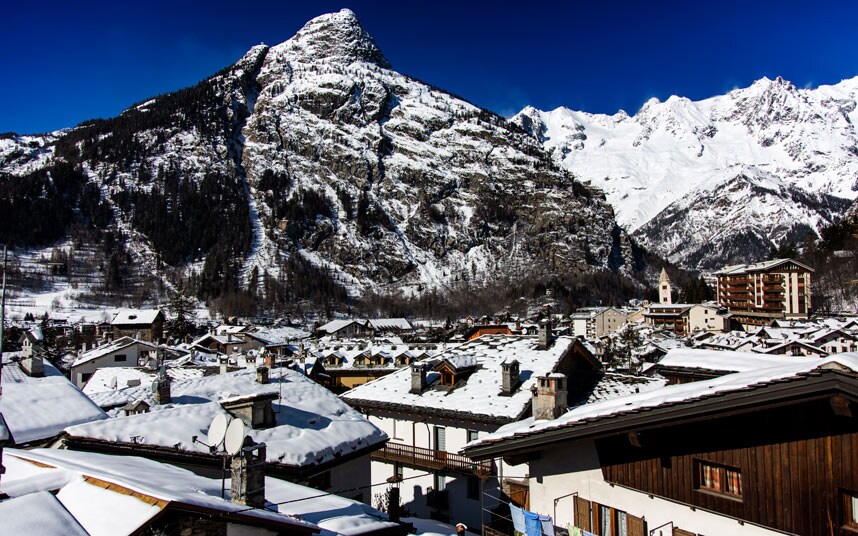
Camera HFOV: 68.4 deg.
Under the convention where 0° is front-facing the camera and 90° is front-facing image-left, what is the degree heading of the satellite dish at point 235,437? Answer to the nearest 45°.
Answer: approximately 45°

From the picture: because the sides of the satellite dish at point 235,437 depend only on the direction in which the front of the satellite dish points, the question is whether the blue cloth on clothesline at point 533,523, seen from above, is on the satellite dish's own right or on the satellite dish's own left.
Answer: on the satellite dish's own left

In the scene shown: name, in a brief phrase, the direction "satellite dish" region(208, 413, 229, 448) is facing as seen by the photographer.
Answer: facing the viewer and to the left of the viewer

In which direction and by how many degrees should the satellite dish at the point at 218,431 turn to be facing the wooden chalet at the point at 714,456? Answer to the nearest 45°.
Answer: approximately 90° to its left

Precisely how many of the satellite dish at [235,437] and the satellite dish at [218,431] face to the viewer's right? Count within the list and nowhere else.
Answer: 0

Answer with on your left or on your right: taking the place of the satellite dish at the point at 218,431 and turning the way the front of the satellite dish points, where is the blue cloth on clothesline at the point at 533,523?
on your left

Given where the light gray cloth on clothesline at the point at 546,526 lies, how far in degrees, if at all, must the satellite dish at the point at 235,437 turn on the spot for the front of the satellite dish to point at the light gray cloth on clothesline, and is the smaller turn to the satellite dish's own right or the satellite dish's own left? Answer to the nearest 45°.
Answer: approximately 90° to the satellite dish's own left

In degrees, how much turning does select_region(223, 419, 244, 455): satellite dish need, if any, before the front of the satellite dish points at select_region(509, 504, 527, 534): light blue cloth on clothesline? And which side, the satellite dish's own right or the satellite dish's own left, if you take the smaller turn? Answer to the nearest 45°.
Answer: approximately 90° to the satellite dish's own left

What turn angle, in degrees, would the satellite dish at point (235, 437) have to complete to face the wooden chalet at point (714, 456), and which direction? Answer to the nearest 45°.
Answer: approximately 90° to its left
